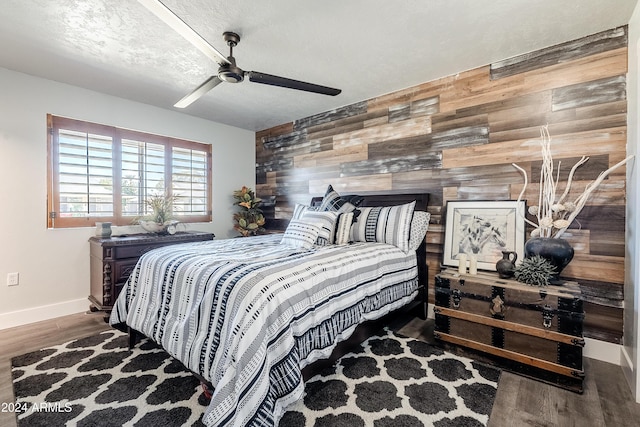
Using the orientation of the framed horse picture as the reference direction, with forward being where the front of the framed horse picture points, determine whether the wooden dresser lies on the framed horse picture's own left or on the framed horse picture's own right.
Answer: on the framed horse picture's own right

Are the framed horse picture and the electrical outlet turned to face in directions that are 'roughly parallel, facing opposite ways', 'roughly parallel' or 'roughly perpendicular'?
roughly perpendicular

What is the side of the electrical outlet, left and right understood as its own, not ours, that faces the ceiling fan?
front

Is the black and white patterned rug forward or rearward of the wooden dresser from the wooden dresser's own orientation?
forward

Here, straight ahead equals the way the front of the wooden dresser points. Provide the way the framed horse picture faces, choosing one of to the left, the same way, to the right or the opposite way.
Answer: to the right

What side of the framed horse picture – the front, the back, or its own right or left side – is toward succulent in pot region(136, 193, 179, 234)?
right

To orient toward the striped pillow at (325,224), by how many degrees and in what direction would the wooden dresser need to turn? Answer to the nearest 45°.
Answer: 0° — it already faces it

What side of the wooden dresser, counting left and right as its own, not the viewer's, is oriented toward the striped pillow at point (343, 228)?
front

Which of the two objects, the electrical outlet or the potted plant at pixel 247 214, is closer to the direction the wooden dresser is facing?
the potted plant

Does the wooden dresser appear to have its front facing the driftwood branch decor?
yes

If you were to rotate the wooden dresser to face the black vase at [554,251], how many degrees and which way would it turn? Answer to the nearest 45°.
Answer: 0° — it already faces it

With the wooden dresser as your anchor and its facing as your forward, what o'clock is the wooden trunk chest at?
The wooden trunk chest is roughly at 12 o'clock from the wooden dresser.
